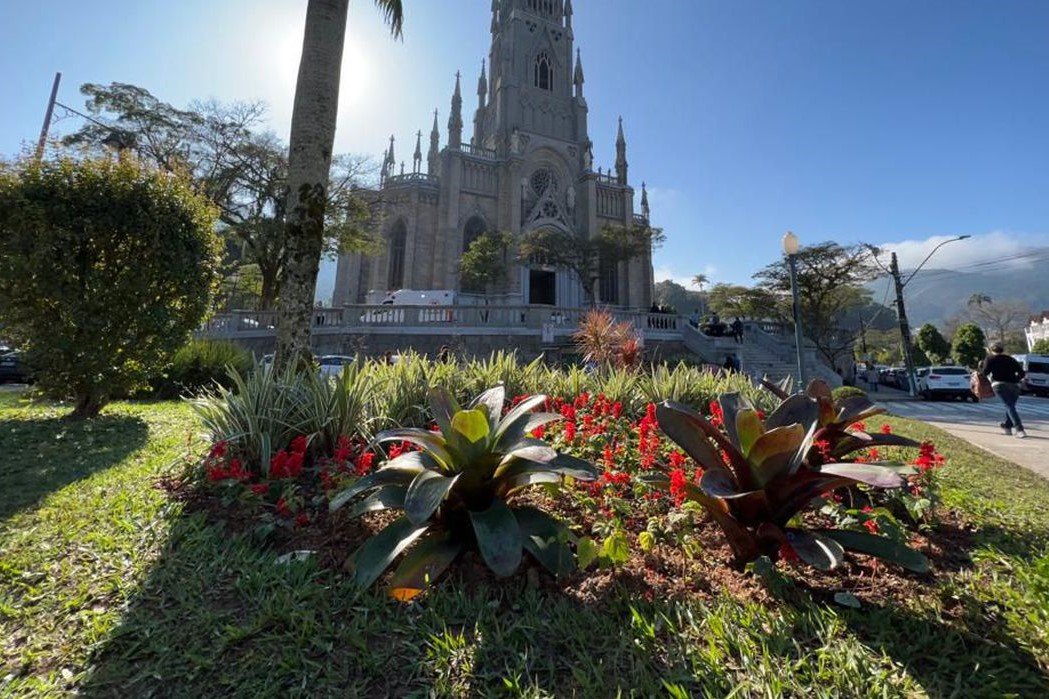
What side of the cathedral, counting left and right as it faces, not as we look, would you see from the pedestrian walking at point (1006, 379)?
front

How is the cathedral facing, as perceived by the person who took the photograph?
facing the viewer and to the right of the viewer

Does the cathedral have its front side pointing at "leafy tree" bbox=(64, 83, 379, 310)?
no

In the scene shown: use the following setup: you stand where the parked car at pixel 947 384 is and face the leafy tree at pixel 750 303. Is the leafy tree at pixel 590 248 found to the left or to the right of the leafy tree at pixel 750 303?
left

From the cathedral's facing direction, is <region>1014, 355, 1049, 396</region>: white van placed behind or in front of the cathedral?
in front

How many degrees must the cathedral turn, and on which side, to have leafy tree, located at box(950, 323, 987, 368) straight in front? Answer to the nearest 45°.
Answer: approximately 45° to its left

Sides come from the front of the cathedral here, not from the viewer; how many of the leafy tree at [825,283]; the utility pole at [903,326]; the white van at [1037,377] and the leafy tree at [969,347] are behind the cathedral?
0

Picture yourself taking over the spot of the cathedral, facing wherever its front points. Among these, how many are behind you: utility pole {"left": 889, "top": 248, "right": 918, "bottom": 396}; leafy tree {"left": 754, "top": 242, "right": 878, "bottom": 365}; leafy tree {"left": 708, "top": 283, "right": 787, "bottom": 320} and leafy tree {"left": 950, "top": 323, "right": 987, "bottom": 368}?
0

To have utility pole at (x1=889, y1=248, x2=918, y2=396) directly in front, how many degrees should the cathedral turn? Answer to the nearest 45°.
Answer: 0° — it already faces it
